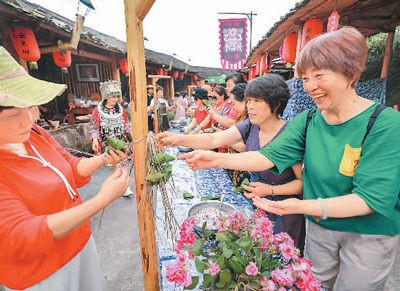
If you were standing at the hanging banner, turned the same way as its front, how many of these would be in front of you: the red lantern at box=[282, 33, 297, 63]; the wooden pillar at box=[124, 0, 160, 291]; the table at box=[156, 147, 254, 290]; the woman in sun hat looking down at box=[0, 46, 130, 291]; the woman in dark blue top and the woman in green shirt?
6

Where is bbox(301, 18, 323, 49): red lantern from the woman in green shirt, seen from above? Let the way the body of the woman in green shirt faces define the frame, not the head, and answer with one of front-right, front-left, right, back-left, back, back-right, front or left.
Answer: back-right

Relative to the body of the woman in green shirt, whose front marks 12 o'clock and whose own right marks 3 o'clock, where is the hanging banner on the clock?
The hanging banner is roughly at 4 o'clock from the woman in green shirt.

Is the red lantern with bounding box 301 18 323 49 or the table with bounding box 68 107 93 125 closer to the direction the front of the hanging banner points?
the red lantern

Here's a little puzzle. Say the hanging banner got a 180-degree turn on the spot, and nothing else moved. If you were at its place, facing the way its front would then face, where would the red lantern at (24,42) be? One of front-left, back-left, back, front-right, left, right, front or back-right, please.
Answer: back-left

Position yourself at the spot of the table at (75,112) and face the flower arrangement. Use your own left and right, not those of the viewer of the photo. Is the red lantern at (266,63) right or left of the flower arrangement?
left

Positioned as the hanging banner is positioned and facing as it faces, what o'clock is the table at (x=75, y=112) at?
The table is roughly at 2 o'clock from the hanging banner.

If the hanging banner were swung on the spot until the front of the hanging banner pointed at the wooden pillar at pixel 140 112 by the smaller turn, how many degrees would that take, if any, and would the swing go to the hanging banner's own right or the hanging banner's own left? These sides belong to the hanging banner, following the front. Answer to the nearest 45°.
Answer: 0° — it already faces it

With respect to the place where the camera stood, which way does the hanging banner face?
facing the viewer

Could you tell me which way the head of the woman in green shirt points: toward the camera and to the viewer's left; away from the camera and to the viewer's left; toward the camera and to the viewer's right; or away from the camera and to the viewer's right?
toward the camera and to the viewer's left

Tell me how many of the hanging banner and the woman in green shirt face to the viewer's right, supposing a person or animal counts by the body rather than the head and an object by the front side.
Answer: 0

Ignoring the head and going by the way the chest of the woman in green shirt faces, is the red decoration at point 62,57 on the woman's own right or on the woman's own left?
on the woman's own right

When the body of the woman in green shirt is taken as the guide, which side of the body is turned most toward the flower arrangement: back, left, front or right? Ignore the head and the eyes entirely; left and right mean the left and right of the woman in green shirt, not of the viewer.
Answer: front

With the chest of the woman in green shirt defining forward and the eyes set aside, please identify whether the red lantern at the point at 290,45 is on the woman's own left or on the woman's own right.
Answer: on the woman's own right

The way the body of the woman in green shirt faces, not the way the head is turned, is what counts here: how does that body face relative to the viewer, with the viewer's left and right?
facing the viewer and to the left of the viewer

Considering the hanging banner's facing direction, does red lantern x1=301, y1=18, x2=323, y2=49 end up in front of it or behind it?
in front
